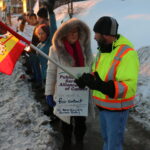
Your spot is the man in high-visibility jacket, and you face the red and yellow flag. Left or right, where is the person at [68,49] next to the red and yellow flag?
right

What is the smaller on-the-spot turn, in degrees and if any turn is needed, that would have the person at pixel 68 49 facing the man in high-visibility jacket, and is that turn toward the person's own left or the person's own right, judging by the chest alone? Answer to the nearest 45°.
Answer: approximately 45° to the person's own left

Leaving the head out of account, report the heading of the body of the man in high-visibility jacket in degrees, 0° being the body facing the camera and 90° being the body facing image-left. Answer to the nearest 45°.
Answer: approximately 45°

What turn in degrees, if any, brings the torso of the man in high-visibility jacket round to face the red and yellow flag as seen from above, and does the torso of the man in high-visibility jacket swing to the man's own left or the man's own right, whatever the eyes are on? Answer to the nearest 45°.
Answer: approximately 45° to the man's own right

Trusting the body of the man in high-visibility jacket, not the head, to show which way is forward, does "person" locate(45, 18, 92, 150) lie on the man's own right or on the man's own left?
on the man's own right

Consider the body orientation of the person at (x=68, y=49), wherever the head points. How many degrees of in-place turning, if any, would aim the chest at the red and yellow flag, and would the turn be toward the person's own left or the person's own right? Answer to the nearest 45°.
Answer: approximately 45° to the person's own right

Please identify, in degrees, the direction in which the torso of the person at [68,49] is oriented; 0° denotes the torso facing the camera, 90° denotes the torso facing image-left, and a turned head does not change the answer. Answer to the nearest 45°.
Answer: approximately 0°

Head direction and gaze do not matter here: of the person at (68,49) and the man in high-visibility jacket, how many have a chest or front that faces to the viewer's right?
0
